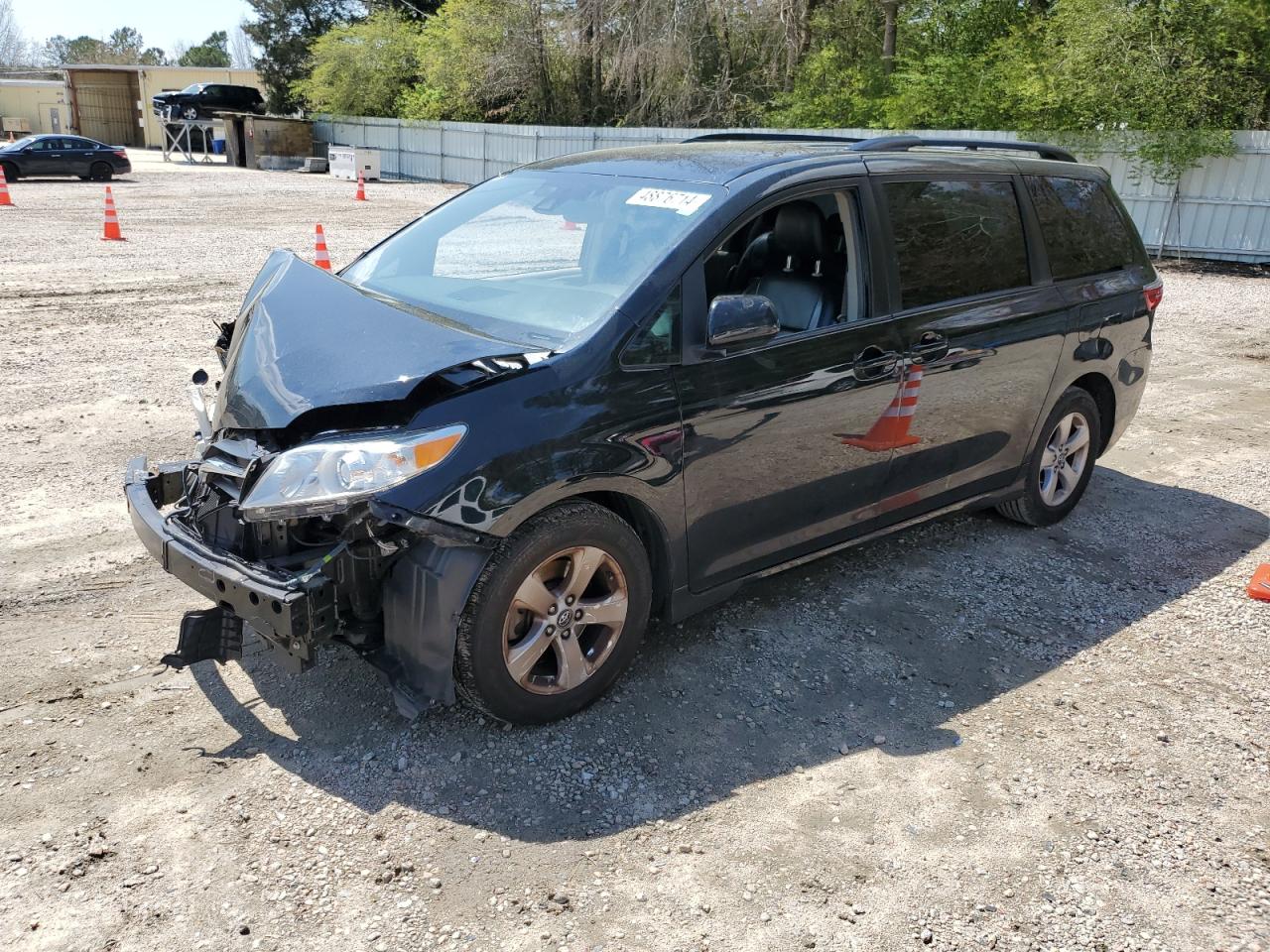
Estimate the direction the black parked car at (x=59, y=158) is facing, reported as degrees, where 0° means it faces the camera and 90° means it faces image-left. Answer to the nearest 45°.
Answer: approximately 90°

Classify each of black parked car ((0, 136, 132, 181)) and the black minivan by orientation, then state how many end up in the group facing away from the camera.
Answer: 0

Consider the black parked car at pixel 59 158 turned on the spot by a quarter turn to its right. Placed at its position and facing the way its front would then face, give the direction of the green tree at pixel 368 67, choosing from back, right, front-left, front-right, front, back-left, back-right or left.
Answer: front-right

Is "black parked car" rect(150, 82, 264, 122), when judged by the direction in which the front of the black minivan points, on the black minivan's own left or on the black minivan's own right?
on the black minivan's own right

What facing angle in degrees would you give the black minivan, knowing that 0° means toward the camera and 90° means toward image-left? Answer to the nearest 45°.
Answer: approximately 45°

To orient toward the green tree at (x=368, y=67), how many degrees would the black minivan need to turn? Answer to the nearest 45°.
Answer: approximately 135° to its right

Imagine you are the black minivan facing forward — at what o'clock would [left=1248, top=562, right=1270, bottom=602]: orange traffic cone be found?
The orange traffic cone is roughly at 7 o'clock from the black minivan.

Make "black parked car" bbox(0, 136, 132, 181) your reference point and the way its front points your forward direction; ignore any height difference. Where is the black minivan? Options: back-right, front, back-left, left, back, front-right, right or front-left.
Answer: left

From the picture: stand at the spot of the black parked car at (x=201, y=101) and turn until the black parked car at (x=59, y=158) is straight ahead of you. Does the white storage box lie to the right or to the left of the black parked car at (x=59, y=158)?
left

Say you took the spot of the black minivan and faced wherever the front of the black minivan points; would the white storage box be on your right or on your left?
on your right
